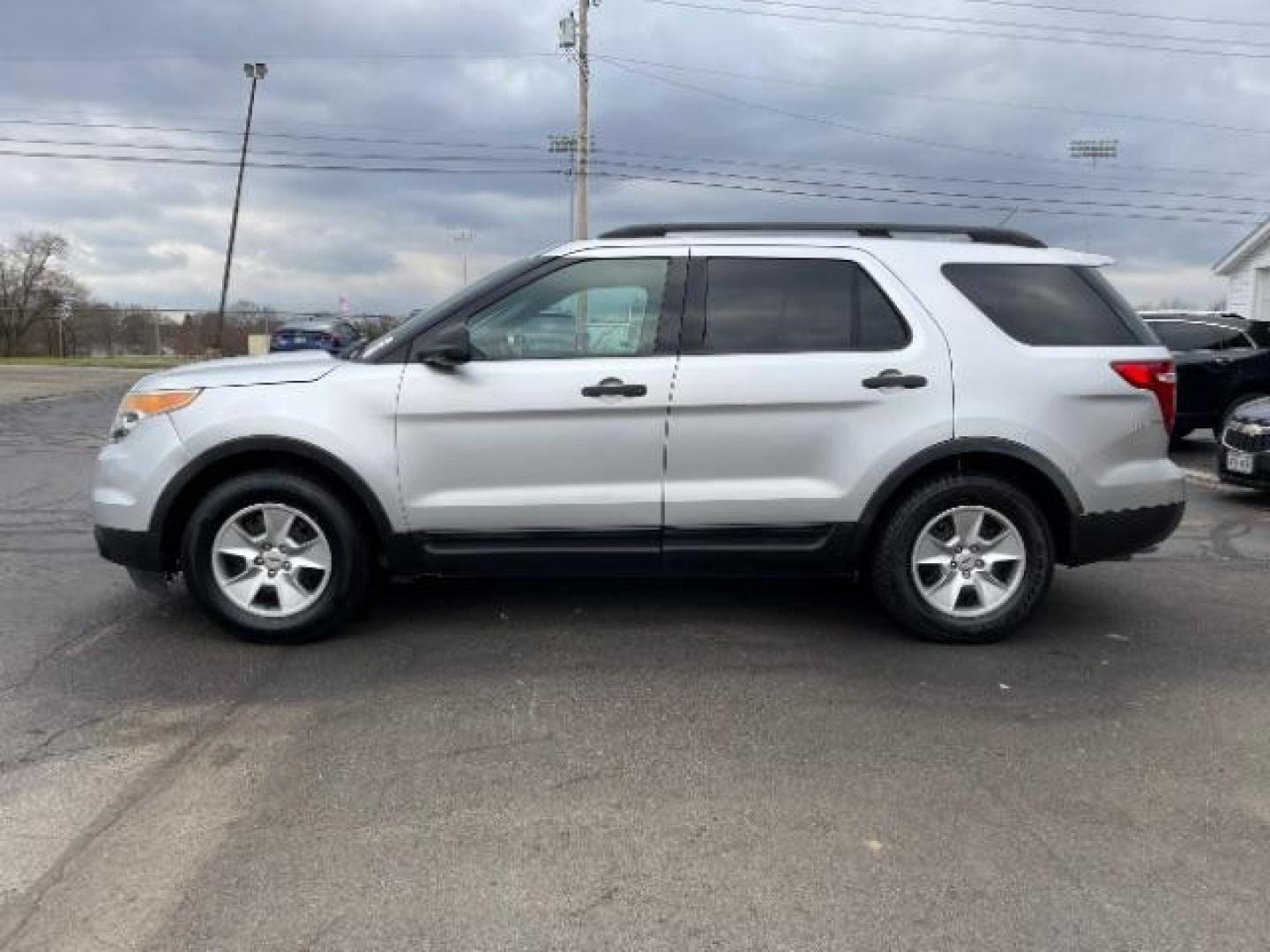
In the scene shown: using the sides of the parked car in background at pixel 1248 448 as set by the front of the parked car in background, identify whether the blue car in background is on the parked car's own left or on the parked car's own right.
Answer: on the parked car's own right

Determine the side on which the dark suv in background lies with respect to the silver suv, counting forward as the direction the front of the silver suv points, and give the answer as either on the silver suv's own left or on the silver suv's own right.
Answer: on the silver suv's own right

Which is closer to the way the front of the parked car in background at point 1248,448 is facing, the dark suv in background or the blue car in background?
the blue car in background

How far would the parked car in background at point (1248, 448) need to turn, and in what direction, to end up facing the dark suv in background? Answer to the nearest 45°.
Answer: approximately 135° to its right

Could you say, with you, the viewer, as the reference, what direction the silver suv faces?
facing to the left of the viewer

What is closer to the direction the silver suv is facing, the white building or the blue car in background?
the blue car in background
